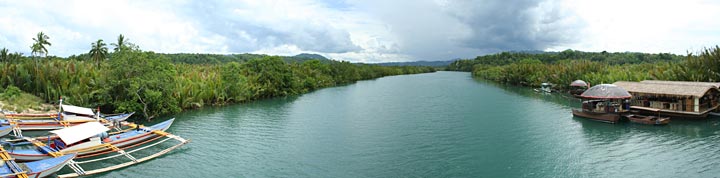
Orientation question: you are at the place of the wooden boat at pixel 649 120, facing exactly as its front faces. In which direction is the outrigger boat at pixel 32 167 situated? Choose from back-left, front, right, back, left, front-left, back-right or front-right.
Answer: front-left

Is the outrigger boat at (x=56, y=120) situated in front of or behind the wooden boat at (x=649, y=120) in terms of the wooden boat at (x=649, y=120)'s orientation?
in front

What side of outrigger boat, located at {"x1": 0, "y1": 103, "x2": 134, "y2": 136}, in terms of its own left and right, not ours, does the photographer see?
right

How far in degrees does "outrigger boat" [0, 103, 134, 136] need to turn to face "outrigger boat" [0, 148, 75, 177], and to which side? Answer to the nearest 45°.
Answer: approximately 90° to its right

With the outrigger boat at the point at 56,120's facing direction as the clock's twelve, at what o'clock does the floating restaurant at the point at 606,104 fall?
The floating restaurant is roughly at 1 o'clock from the outrigger boat.

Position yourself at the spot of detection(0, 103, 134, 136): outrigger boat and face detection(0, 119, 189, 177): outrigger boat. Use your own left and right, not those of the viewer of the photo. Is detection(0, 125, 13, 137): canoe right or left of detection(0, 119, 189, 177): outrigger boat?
right

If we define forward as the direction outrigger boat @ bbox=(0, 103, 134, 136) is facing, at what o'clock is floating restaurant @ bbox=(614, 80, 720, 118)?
The floating restaurant is roughly at 1 o'clock from the outrigger boat.

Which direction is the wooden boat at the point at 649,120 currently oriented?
to the viewer's left

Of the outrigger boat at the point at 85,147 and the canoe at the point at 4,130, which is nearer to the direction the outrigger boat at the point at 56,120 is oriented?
the outrigger boat
